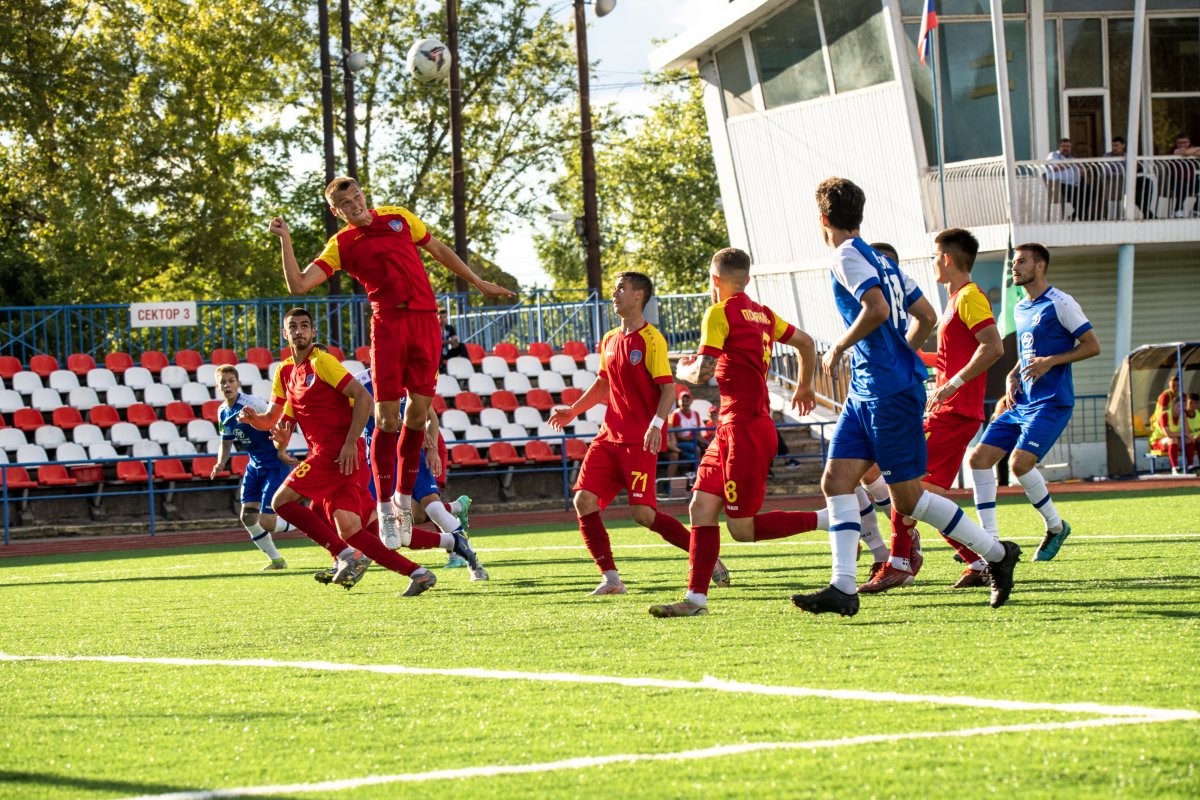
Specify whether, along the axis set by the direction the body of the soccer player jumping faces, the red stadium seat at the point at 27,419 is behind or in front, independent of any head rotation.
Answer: behind

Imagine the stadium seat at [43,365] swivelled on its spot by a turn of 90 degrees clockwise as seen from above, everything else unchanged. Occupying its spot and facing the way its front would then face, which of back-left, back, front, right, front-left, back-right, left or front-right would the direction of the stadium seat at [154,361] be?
back

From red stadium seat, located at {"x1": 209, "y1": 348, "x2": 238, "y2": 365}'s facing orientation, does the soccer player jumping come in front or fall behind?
in front

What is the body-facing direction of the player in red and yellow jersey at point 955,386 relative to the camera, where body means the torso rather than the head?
to the viewer's left

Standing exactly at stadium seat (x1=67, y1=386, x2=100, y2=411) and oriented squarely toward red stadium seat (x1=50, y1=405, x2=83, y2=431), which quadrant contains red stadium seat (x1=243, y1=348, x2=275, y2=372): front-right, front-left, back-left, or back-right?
back-left

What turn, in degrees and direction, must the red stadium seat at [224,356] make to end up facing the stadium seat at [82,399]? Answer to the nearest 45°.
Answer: approximately 45° to its right

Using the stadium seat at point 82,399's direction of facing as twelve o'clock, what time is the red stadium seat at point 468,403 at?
The red stadium seat is roughly at 9 o'clock from the stadium seat.

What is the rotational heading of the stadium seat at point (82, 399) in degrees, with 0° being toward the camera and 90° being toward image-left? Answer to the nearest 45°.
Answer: approximately 0°

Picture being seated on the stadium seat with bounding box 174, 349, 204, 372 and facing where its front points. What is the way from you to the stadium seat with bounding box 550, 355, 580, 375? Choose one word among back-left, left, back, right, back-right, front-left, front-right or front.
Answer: left

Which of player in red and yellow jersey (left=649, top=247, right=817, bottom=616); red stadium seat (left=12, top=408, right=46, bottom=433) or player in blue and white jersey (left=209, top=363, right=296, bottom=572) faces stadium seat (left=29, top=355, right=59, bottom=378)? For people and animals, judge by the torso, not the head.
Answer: the player in red and yellow jersey

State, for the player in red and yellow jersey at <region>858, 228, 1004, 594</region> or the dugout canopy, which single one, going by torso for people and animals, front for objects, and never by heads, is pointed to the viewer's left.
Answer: the player in red and yellow jersey

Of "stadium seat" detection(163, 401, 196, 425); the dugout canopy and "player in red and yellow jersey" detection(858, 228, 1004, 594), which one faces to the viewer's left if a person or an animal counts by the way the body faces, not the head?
the player in red and yellow jersey

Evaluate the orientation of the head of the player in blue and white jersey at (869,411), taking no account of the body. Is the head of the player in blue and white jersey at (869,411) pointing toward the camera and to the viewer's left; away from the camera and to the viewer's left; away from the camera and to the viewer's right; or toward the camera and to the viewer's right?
away from the camera and to the viewer's left

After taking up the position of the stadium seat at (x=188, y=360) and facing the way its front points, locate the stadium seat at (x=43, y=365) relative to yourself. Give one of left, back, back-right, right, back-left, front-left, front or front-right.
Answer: right

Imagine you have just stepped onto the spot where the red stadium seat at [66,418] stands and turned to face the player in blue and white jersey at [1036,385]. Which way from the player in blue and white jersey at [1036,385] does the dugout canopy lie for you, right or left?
left

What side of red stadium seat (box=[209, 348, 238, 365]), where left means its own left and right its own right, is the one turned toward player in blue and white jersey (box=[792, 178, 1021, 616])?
front

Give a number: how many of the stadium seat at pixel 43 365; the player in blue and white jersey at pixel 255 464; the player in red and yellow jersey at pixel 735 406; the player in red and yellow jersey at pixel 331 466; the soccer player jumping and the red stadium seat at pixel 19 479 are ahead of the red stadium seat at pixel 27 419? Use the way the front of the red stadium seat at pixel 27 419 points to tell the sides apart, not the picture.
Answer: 5
